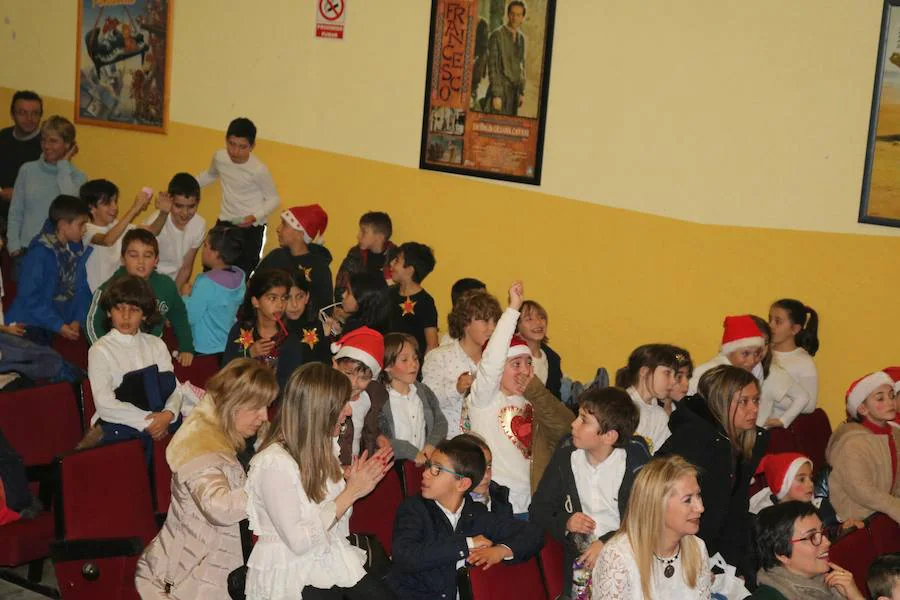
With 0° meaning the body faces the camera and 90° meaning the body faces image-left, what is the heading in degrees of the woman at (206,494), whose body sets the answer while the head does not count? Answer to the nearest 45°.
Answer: approximately 270°

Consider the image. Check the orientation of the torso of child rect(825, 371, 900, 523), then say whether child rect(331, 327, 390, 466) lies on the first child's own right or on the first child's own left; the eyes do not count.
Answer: on the first child's own right

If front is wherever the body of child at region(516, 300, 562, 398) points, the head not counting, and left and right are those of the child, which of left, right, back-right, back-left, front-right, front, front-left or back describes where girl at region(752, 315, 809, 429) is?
left

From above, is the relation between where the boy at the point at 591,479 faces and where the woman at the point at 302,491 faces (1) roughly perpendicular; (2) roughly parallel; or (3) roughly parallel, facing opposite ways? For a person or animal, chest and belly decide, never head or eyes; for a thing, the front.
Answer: roughly perpendicular

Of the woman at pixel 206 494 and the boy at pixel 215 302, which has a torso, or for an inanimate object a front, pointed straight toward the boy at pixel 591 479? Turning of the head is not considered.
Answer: the woman

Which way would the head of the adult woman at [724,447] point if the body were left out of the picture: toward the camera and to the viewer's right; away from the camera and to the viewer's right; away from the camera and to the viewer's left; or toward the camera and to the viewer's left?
toward the camera and to the viewer's right

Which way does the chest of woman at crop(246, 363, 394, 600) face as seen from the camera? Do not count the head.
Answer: to the viewer's right

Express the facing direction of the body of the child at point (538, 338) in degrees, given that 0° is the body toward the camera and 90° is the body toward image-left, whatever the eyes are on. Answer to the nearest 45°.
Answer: approximately 0°
